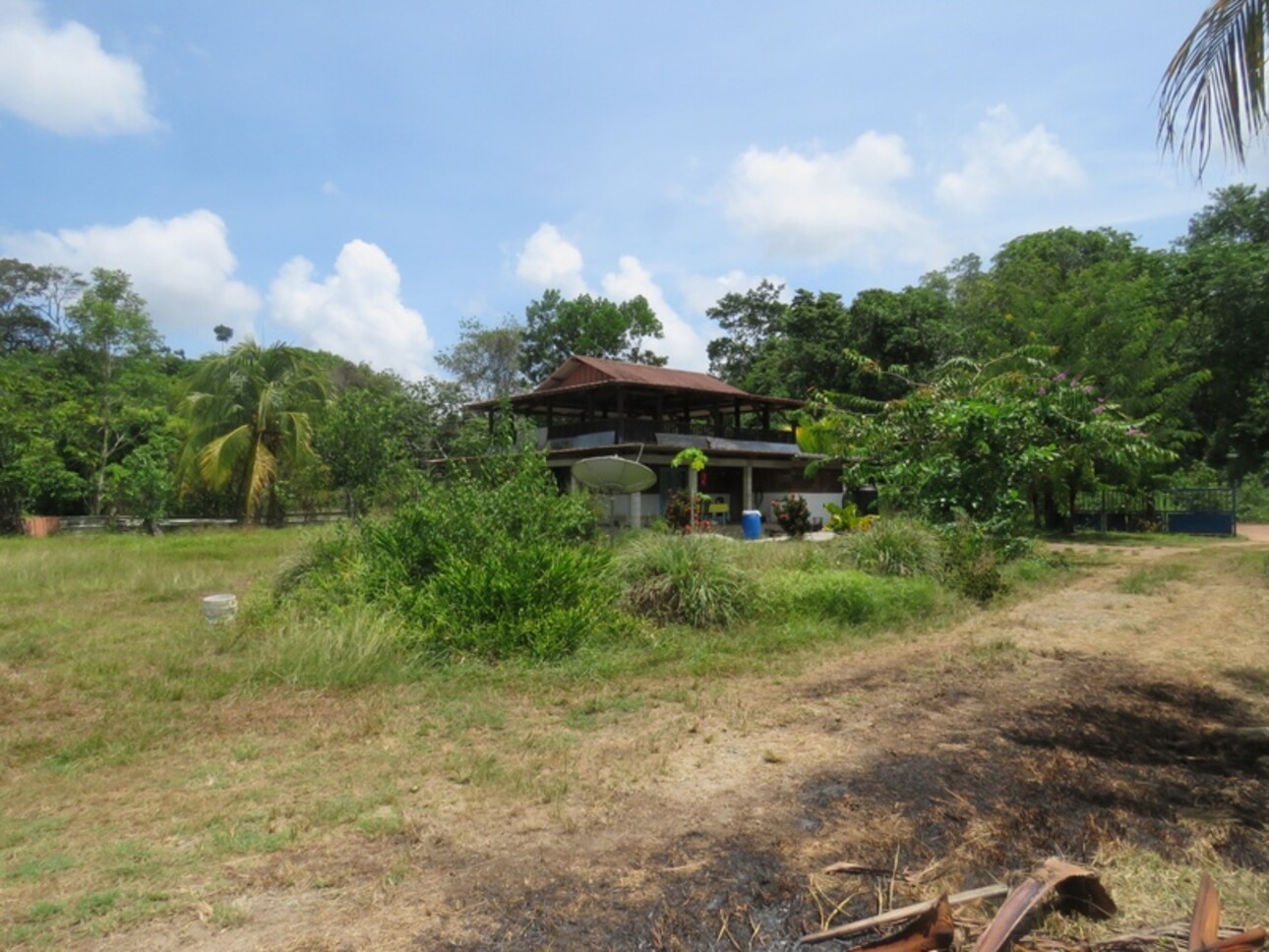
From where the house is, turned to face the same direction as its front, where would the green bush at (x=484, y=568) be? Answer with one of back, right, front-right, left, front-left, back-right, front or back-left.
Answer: front-right

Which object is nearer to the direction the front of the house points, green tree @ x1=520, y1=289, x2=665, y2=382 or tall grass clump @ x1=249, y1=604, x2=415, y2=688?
the tall grass clump

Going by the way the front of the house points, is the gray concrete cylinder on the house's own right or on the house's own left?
on the house's own right

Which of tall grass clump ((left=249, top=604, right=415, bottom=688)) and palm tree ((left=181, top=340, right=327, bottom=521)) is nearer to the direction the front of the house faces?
the tall grass clump

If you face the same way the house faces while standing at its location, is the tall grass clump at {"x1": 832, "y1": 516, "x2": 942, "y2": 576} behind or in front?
in front

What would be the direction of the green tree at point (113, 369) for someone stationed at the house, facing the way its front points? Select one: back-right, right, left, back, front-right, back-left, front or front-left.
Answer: back-right

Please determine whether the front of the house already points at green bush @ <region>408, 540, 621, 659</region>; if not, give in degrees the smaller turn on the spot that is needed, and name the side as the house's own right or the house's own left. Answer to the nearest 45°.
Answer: approximately 45° to the house's own right

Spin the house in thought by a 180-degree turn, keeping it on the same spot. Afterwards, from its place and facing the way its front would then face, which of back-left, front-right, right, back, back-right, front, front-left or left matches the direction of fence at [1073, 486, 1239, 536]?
back-right

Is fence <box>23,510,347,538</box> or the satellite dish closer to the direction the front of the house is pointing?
the satellite dish

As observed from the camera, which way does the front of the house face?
facing the viewer and to the right of the viewer

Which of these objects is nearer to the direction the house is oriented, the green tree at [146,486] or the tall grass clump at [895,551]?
the tall grass clump

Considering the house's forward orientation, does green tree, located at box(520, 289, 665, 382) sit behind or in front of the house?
behind
